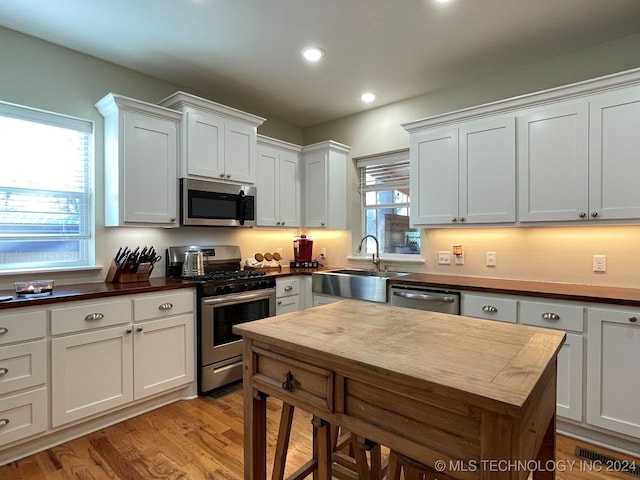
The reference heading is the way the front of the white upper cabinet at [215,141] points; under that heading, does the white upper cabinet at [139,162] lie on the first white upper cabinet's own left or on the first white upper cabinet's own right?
on the first white upper cabinet's own right

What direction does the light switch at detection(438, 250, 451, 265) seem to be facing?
toward the camera

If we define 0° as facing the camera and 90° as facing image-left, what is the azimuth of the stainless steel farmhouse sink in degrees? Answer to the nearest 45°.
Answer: approximately 45°

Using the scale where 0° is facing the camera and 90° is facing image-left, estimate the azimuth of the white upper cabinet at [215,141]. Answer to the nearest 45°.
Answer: approximately 315°

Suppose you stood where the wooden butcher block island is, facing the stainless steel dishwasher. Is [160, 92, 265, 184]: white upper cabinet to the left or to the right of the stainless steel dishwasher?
left

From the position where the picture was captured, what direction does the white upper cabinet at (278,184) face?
facing the viewer and to the right of the viewer

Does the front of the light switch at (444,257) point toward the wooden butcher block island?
yes

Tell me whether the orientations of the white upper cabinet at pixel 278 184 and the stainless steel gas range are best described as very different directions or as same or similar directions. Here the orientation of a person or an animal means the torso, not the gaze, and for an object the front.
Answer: same or similar directions

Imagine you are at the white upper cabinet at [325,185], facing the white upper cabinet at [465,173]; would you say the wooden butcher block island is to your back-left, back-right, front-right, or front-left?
front-right

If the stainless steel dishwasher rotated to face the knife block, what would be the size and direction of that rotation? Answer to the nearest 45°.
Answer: approximately 45° to its right

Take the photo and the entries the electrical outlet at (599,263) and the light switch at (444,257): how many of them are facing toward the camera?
2

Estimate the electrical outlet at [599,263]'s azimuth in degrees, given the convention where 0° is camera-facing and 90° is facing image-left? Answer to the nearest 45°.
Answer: approximately 0°

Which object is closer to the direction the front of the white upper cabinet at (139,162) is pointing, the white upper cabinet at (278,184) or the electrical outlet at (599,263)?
the electrical outlet

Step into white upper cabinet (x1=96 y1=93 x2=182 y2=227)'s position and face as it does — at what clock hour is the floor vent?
The floor vent is roughly at 12 o'clock from the white upper cabinet.

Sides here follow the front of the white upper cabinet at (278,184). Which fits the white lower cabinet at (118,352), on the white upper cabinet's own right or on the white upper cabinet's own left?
on the white upper cabinet's own right
